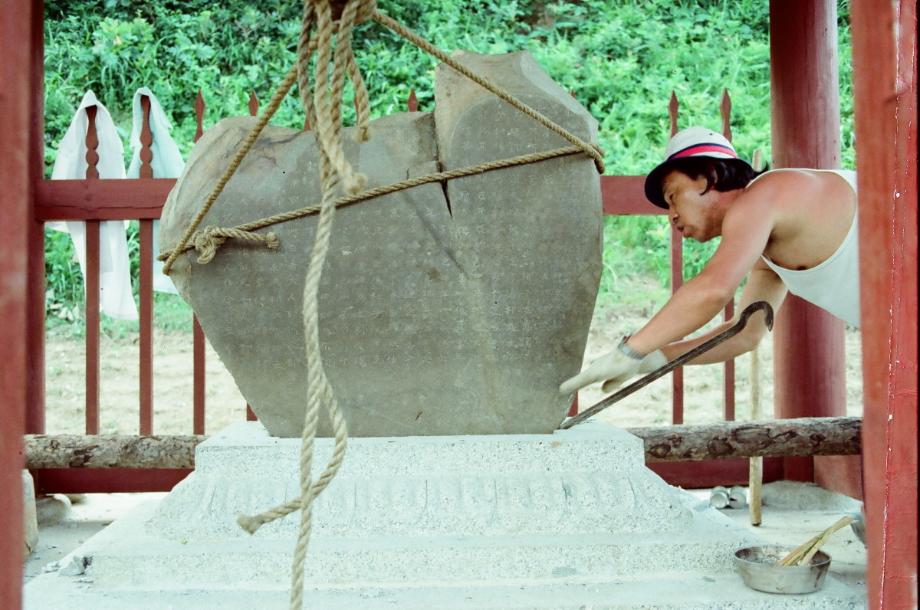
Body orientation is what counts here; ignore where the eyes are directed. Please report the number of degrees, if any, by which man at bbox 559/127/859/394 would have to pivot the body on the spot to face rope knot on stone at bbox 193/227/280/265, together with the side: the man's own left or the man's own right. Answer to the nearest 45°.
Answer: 0° — they already face it

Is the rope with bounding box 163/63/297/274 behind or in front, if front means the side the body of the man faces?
in front

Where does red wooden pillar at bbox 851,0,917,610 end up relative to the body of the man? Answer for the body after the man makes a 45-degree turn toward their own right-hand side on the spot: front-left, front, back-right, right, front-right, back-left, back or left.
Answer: back-left

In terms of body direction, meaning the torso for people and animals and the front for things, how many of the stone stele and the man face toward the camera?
1

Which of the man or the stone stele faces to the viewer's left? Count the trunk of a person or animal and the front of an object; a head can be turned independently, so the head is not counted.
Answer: the man

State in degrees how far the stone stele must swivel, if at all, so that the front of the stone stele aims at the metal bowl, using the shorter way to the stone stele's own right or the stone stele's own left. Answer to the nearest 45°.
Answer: approximately 45° to the stone stele's own left

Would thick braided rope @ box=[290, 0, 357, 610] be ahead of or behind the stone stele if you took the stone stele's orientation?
ahead

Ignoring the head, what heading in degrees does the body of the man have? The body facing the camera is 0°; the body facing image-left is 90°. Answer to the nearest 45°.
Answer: approximately 90°

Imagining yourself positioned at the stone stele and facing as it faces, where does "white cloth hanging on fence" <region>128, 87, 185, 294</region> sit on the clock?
The white cloth hanging on fence is roughly at 5 o'clock from the stone stele.

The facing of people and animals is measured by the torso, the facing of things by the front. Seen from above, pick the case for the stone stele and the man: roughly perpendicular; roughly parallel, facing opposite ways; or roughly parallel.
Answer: roughly perpendicular

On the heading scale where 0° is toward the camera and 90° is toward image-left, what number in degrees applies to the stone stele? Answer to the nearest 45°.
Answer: approximately 0°
